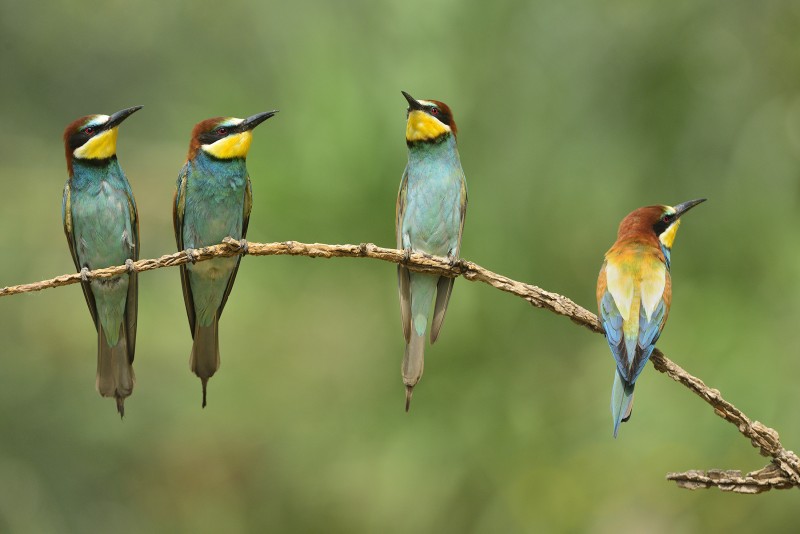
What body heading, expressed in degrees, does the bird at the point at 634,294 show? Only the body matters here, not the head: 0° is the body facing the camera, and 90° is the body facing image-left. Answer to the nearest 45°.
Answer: approximately 180°

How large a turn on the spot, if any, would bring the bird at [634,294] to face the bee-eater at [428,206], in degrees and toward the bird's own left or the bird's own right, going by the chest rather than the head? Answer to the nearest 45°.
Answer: approximately 45° to the bird's own left

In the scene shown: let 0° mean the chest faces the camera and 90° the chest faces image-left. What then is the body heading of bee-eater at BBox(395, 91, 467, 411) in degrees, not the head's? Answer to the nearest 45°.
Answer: approximately 0°

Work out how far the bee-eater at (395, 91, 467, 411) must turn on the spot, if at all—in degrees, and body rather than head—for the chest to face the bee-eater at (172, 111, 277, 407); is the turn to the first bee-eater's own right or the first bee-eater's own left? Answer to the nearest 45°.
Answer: approximately 90° to the first bee-eater's own right

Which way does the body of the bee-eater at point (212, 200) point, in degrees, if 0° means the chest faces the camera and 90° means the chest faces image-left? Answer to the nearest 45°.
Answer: approximately 0°
